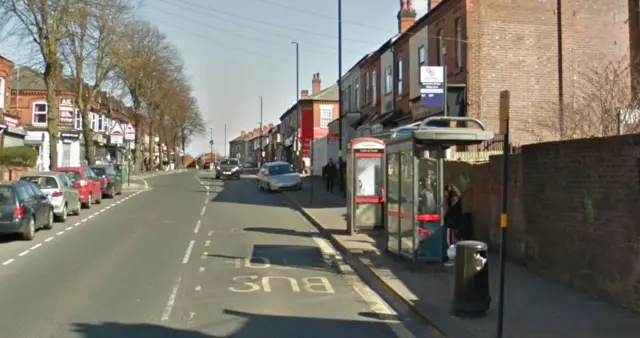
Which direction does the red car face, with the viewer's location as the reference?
facing away from the viewer and to the right of the viewer

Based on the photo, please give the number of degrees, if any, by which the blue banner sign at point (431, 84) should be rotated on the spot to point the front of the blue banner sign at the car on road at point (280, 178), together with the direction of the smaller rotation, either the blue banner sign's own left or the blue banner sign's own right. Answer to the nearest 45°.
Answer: approximately 135° to the blue banner sign's own right

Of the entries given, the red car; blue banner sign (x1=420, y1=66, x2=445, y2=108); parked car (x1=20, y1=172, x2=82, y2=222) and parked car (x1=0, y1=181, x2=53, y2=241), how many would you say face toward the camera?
1

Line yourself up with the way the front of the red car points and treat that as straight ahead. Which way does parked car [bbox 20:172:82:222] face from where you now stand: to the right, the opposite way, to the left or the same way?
the same way

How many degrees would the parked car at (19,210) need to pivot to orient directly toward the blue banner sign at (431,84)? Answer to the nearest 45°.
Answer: approximately 45° to its right

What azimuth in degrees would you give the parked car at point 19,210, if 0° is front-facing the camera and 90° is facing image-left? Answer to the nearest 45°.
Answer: approximately 225°

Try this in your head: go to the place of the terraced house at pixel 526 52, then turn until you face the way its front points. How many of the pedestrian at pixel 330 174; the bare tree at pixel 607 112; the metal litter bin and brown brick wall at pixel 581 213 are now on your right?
1

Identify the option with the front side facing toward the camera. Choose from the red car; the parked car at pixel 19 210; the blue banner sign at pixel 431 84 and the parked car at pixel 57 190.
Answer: the blue banner sign

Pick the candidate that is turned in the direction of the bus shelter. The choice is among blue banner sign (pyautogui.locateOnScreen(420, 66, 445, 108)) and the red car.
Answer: the blue banner sign

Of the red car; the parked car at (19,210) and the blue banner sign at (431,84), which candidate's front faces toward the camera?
the blue banner sign

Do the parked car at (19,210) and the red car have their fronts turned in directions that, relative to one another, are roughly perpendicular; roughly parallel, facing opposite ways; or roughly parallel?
roughly parallel

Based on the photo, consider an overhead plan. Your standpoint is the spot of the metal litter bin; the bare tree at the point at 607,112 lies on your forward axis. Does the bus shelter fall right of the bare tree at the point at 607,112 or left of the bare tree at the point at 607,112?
left

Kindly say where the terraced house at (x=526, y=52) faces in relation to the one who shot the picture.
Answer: facing the viewer and to the left of the viewer

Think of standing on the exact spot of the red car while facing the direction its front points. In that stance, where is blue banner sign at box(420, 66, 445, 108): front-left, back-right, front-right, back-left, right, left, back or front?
right

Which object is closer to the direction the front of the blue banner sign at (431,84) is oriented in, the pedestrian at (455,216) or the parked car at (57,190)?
the pedestrian

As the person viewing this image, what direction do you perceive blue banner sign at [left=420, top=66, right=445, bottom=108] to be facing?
facing the viewer

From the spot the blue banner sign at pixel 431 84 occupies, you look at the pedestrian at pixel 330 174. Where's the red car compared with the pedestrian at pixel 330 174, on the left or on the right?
left

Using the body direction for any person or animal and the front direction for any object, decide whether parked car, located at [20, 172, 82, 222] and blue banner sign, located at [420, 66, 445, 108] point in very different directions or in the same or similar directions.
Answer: very different directions
